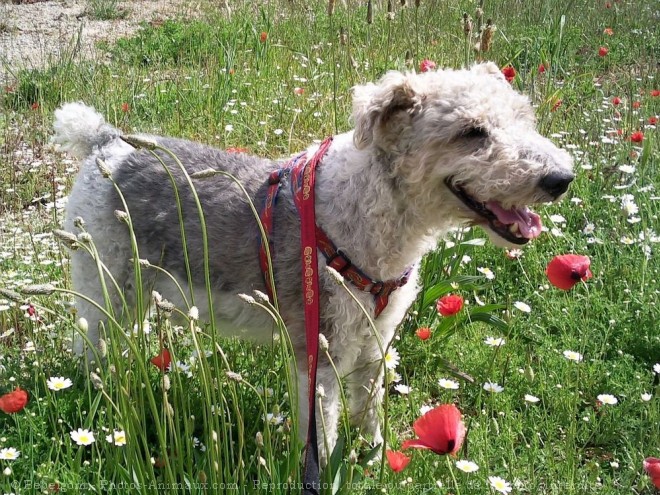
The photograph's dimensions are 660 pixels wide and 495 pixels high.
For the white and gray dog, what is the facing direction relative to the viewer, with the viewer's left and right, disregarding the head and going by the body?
facing the viewer and to the right of the viewer

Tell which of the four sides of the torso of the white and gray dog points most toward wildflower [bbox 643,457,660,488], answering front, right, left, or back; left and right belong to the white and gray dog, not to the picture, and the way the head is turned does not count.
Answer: front

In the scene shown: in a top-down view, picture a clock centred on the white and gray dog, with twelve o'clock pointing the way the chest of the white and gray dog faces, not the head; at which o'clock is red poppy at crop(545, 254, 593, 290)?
The red poppy is roughly at 12 o'clock from the white and gray dog.

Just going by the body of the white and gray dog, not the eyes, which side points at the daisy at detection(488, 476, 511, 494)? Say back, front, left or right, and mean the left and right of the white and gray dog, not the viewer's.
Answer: front

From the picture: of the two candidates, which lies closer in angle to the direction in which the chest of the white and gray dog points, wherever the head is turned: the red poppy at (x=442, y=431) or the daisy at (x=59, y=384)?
the red poppy

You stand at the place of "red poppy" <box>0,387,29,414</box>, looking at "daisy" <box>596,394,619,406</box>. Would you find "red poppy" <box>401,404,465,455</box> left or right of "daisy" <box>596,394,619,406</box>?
right
